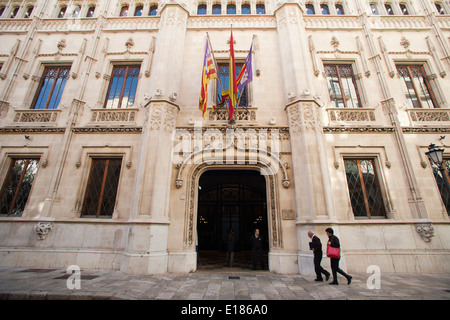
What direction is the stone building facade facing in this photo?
toward the camera
